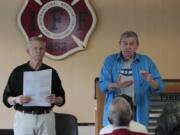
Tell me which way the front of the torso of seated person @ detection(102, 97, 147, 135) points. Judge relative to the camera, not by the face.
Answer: away from the camera

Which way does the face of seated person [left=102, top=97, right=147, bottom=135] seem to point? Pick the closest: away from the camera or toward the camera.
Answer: away from the camera

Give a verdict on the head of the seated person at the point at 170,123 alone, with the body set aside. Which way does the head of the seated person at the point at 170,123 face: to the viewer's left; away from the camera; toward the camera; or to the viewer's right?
away from the camera

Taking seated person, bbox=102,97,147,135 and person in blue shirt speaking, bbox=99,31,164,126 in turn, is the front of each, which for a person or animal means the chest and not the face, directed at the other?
yes

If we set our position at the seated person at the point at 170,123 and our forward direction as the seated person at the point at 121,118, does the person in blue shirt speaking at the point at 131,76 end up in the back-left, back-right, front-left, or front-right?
front-right

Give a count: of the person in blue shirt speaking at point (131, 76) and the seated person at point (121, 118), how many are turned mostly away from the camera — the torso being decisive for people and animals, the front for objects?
1

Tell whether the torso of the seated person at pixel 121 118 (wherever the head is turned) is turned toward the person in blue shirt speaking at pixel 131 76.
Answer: yes

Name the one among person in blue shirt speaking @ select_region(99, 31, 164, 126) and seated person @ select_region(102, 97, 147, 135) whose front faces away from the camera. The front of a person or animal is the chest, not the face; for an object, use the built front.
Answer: the seated person

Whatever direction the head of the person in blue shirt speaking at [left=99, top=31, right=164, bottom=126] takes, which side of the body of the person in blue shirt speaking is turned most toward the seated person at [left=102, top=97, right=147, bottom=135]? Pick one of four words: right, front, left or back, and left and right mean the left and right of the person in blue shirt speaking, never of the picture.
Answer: front

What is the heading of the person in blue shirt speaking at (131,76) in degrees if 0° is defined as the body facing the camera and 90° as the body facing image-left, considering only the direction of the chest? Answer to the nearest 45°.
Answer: approximately 0°

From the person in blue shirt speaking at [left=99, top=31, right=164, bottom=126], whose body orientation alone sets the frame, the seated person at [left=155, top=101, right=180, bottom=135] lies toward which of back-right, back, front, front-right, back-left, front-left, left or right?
front

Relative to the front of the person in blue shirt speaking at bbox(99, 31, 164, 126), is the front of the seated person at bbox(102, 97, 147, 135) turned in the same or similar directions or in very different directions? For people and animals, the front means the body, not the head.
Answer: very different directions

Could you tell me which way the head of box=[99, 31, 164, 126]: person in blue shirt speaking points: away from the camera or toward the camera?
toward the camera
